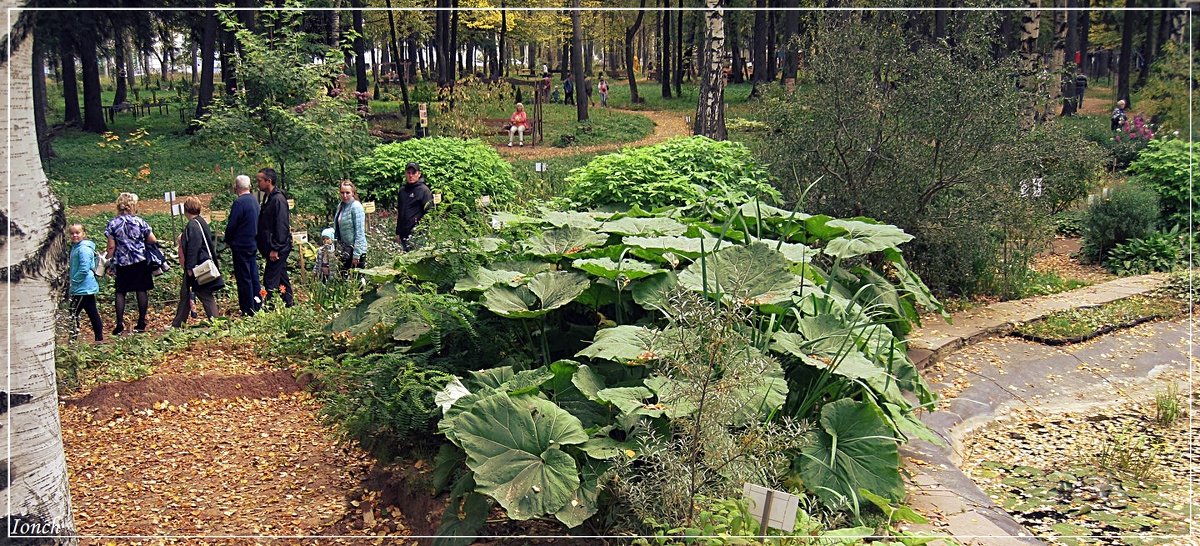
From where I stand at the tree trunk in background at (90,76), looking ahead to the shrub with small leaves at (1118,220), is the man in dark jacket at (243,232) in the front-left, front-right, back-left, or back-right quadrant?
front-right

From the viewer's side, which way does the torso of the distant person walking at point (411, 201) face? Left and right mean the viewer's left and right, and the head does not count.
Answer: facing the viewer and to the left of the viewer

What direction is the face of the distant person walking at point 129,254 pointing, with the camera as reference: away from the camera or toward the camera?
away from the camera

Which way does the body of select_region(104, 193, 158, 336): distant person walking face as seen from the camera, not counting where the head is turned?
away from the camera

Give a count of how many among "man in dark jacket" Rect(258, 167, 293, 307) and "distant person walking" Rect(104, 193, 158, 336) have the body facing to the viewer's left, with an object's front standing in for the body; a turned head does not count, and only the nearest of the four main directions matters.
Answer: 1

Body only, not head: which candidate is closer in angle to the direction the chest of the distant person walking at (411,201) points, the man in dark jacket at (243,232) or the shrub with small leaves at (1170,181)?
the man in dark jacket

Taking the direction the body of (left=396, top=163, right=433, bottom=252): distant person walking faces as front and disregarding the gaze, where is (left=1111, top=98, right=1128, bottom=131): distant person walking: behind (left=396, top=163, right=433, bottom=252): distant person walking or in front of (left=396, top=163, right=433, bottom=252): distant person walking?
behind

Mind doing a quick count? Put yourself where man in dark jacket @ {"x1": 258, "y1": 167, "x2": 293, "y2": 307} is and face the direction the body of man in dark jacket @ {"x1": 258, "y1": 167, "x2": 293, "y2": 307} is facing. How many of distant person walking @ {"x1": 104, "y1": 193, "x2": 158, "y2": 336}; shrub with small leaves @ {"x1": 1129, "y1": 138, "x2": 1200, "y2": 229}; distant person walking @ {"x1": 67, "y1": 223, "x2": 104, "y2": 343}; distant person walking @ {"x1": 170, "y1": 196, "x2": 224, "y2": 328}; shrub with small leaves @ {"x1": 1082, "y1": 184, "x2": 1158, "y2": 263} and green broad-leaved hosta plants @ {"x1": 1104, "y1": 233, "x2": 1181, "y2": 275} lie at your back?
3

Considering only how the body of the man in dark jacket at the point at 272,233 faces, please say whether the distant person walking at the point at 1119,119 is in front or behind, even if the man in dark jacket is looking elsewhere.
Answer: behind

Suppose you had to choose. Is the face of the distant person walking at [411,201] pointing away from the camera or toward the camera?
toward the camera

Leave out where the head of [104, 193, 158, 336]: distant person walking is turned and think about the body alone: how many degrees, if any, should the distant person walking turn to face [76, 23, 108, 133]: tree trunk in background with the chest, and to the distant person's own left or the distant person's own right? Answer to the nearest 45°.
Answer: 0° — they already face it
